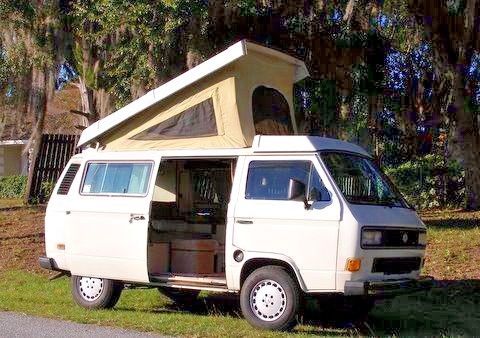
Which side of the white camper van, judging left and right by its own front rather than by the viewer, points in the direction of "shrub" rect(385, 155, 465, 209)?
left

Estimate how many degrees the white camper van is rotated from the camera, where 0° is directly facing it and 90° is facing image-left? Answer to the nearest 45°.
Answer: approximately 315°
